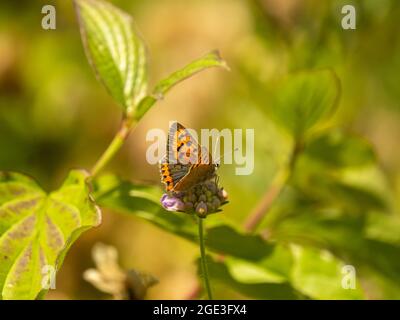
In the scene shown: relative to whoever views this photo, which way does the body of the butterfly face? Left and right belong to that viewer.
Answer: facing to the right of the viewer
